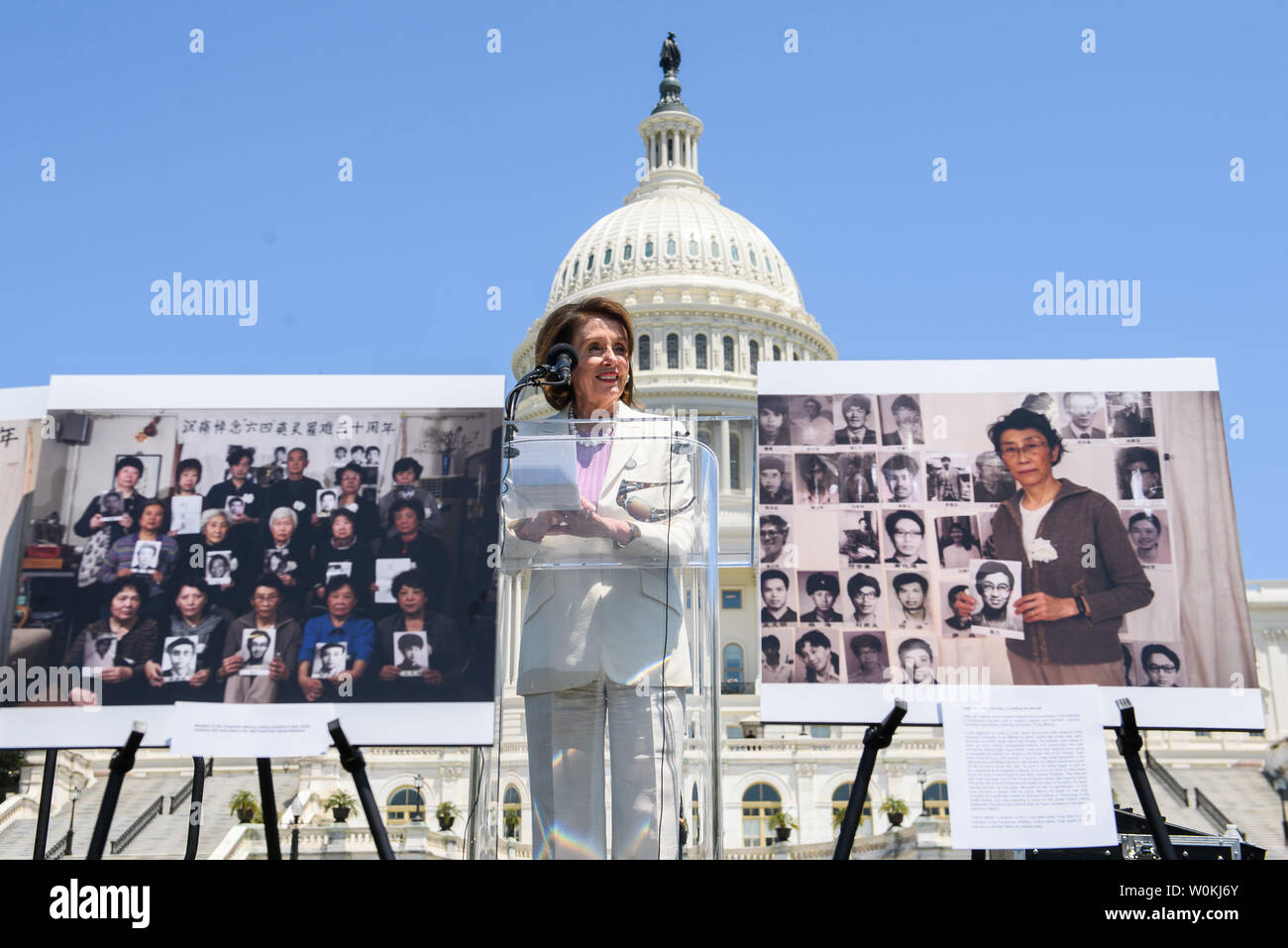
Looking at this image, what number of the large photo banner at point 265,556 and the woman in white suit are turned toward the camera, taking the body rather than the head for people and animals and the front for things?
2

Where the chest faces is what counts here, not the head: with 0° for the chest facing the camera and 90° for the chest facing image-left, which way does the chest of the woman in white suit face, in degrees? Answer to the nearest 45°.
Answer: approximately 0°

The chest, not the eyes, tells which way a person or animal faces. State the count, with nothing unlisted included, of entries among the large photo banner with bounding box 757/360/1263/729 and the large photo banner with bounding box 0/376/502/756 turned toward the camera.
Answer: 2

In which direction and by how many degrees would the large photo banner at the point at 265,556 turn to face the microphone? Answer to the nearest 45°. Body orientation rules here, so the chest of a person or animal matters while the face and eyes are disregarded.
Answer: approximately 45° to its left

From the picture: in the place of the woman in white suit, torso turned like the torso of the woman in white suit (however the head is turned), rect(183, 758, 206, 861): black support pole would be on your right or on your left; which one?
on your right

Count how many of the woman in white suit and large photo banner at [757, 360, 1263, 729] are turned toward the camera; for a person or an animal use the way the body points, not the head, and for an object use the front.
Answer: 2

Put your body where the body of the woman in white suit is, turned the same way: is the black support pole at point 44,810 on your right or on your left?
on your right

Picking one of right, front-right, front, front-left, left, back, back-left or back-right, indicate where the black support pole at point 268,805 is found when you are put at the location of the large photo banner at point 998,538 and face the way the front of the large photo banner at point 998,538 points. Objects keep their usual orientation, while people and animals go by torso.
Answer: front-right
